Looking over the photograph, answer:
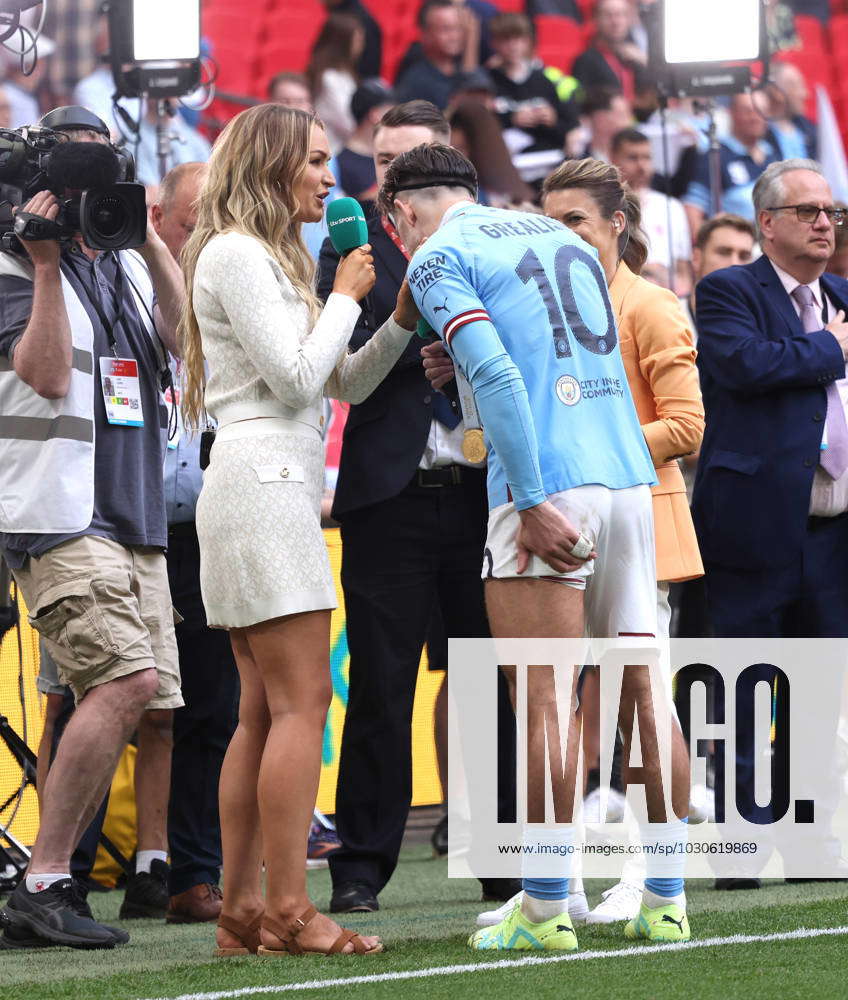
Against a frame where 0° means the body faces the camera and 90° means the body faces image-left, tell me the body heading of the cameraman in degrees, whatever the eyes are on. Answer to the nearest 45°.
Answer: approximately 315°

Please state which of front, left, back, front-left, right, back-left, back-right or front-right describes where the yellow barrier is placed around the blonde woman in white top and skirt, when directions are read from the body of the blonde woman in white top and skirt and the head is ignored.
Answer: left

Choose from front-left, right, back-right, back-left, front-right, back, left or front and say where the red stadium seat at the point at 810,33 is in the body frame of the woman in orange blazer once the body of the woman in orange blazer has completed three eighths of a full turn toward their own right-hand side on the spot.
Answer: front

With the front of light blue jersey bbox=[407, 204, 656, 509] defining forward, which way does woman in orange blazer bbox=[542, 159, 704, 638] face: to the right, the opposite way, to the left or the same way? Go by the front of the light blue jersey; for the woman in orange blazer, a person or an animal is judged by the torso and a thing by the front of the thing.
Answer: to the left

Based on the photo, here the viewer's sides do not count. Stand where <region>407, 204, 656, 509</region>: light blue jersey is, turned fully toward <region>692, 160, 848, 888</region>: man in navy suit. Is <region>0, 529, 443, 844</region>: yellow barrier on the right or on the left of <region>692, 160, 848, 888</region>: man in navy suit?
left

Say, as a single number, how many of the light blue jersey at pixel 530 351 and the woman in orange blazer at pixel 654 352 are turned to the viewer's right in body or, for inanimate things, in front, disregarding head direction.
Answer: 0

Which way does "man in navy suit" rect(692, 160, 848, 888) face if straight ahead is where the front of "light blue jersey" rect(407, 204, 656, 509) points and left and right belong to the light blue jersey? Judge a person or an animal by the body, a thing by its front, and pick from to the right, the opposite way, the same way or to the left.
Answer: the opposite way

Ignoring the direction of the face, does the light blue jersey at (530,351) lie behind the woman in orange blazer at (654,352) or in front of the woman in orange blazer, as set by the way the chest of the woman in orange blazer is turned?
in front

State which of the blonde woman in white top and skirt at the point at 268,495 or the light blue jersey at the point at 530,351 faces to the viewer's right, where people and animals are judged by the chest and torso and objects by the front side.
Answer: the blonde woman in white top and skirt

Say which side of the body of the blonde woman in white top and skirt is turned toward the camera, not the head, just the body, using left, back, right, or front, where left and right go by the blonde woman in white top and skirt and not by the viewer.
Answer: right

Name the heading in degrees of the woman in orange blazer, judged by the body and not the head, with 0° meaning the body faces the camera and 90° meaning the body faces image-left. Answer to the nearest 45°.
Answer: approximately 45°

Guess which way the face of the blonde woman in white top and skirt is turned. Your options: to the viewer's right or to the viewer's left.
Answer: to the viewer's right

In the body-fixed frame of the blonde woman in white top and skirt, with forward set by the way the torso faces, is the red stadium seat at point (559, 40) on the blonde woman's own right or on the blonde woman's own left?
on the blonde woman's own left
